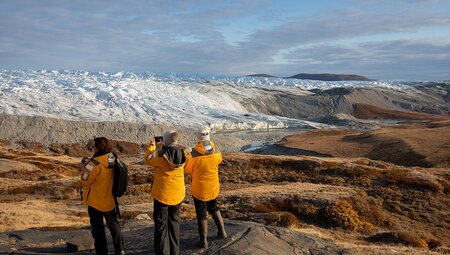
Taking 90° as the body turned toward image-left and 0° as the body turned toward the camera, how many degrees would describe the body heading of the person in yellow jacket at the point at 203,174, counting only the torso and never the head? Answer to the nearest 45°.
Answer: approximately 180°

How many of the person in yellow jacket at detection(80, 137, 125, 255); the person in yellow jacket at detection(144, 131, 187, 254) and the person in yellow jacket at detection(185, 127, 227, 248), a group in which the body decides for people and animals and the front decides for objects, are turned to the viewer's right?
0

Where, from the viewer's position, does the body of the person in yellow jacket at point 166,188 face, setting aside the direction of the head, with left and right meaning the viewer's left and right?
facing away from the viewer and to the left of the viewer

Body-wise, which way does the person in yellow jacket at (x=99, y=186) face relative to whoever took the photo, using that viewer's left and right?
facing away from the viewer and to the left of the viewer

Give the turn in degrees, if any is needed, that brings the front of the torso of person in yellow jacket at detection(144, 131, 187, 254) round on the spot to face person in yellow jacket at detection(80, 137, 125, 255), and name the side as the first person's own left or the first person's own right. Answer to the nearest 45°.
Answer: approximately 45° to the first person's own left

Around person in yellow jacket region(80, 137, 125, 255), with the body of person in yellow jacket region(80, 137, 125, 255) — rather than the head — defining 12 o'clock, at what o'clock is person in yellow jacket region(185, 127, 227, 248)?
person in yellow jacket region(185, 127, 227, 248) is roughly at 4 o'clock from person in yellow jacket region(80, 137, 125, 255).

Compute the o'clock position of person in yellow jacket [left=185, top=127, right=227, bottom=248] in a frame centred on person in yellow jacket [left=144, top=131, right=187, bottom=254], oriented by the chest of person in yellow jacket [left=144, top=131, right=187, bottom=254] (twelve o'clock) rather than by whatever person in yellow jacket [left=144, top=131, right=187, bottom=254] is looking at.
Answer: person in yellow jacket [left=185, top=127, right=227, bottom=248] is roughly at 3 o'clock from person in yellow jacket [left=144, top=131, right=187, bottom=254].

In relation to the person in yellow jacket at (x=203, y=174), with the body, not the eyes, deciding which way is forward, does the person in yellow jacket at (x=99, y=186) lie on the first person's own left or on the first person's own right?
on the first person's own left

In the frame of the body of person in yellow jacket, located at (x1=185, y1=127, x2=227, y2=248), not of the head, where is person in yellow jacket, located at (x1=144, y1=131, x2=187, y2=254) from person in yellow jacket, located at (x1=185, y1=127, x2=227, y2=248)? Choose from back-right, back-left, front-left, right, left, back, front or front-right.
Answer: back-left
